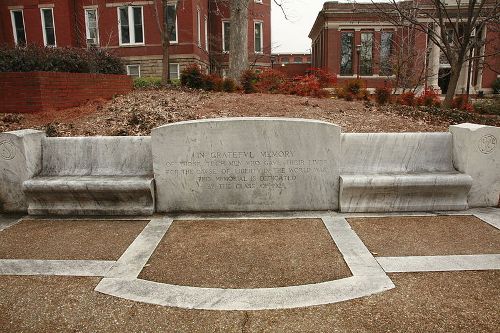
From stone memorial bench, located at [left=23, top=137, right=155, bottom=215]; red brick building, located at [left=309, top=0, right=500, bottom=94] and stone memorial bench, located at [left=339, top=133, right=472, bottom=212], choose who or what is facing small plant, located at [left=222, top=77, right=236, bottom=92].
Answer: the red brick building

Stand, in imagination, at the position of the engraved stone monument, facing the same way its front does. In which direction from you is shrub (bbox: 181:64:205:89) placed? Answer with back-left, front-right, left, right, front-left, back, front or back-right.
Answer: back

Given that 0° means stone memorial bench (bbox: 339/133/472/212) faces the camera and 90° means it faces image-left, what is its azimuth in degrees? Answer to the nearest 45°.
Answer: approximately 0°

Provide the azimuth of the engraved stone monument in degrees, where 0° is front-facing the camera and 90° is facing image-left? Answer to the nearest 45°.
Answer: approximately 0°

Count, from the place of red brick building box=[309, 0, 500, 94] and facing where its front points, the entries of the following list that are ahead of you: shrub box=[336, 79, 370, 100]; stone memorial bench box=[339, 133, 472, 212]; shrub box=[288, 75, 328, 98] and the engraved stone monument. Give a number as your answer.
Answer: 4

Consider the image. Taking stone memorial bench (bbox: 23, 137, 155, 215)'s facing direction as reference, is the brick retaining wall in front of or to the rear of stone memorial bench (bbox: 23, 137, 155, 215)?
to the rear

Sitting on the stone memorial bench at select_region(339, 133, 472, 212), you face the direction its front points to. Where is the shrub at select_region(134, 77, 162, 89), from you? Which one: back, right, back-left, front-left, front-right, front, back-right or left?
back-right

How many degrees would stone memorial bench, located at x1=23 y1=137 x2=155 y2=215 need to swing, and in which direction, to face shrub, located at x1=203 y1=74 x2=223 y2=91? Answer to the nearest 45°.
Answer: approximately 135° to its left

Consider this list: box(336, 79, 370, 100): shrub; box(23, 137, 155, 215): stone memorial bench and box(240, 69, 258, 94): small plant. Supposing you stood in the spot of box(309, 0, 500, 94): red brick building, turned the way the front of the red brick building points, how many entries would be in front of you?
3
